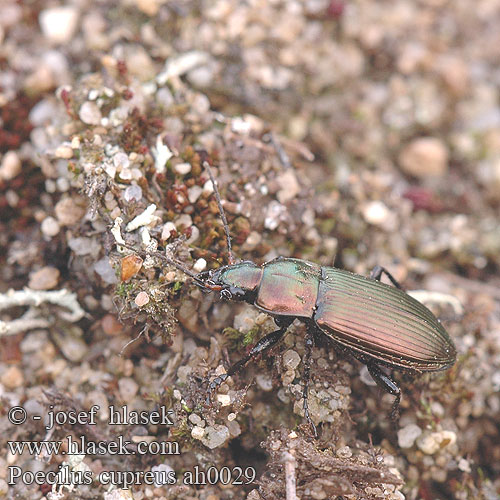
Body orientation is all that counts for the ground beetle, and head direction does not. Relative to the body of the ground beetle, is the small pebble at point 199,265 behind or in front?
in front

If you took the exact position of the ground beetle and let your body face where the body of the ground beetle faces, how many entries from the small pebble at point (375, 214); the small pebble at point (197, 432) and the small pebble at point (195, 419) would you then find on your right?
1

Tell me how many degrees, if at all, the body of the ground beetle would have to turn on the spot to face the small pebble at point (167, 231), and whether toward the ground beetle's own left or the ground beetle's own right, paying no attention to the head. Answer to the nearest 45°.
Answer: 0° — it already faces it

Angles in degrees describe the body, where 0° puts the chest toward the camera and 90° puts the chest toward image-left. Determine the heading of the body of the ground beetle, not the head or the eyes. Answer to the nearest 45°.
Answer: approximately 90°

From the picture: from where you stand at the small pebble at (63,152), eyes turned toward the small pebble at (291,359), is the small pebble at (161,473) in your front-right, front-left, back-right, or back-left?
front-right

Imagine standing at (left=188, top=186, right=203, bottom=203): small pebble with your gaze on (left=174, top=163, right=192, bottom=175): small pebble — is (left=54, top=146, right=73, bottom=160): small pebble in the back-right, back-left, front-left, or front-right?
front-left

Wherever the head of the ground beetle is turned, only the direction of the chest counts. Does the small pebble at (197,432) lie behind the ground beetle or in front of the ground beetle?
in front

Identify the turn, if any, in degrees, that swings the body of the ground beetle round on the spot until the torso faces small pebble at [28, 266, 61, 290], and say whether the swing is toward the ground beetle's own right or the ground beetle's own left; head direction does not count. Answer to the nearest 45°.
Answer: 0° — it already faces it

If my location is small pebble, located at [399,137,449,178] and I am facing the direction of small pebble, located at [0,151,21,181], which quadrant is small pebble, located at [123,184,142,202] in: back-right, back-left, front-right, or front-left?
front-left

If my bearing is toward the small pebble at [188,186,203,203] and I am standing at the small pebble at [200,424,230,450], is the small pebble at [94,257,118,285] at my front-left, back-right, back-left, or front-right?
front-left

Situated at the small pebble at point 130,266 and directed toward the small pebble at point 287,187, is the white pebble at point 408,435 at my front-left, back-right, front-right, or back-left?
front-right

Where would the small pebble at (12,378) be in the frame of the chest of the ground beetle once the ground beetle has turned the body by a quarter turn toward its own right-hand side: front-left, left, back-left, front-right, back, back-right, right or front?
left

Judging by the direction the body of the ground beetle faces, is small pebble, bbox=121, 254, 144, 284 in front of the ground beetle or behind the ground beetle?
in front
